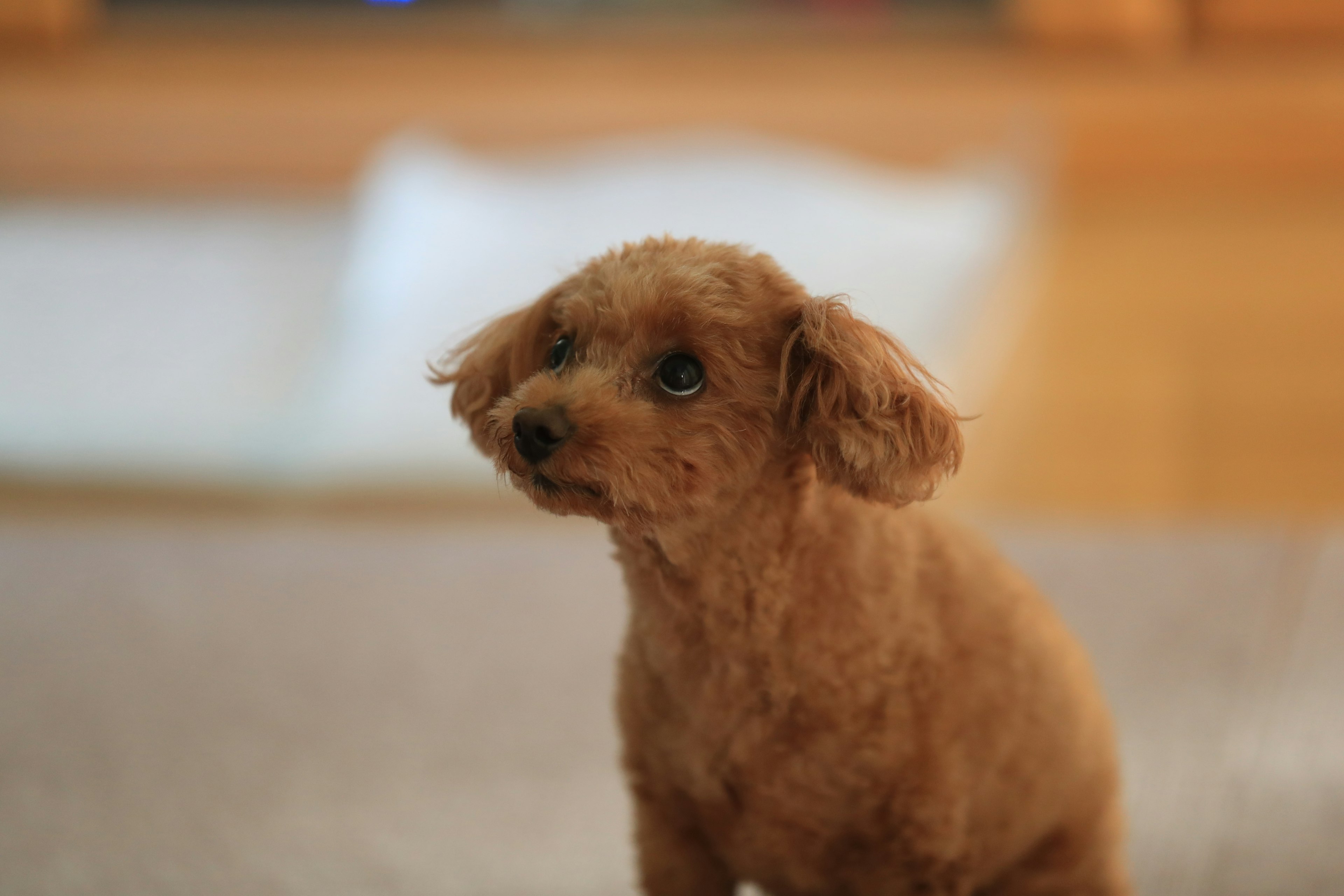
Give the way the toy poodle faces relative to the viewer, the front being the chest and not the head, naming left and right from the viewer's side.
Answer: facing the viewer and to the left of the viewer
